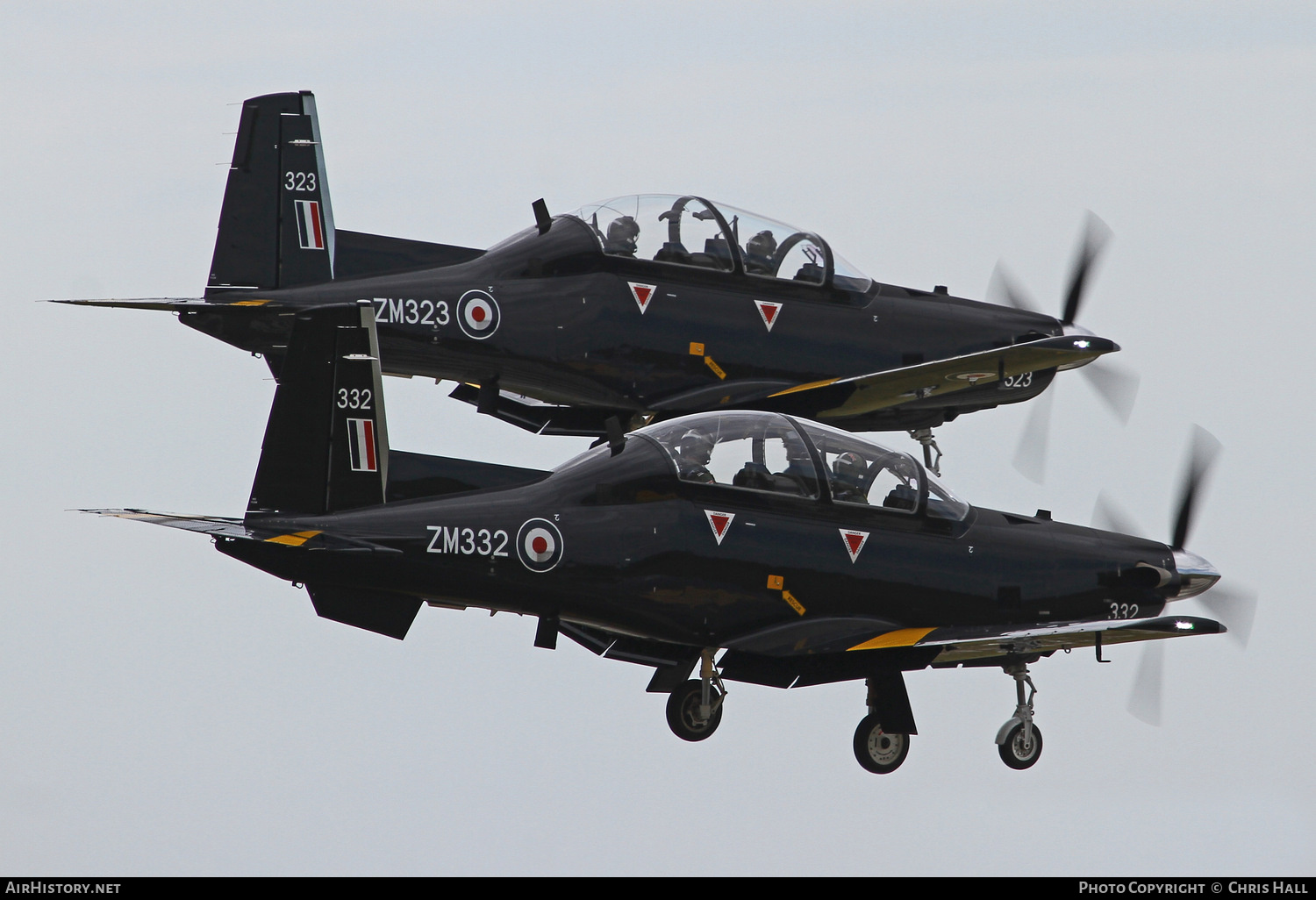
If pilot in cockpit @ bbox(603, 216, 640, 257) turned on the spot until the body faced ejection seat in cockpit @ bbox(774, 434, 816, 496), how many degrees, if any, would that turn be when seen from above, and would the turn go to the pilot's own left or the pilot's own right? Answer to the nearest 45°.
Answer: approximately 90° to the pilot's own right

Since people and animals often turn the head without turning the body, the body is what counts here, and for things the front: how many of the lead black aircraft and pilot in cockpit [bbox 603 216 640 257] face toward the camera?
0

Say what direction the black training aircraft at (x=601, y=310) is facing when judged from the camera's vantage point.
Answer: facing away from the viewer and to the right of the viewer

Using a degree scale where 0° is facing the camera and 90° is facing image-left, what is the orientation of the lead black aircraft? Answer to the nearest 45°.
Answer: approximately 225°

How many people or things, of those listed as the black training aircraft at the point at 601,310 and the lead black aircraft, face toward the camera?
0

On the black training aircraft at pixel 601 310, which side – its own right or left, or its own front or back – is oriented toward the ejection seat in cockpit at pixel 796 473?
right
